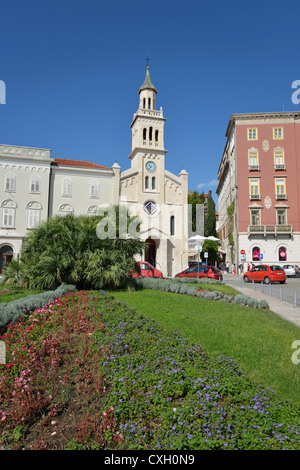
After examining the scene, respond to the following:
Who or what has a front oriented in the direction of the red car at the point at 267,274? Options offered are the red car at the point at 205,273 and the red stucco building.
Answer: the red stucco building

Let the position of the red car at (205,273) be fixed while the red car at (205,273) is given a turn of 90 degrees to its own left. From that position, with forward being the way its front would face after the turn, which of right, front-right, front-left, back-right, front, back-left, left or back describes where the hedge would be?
front

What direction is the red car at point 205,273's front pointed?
to the viewer's left

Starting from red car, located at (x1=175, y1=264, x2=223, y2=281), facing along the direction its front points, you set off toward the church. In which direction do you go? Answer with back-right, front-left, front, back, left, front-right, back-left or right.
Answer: front-right

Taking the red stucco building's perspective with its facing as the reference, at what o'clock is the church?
The church is roughly at 2 o'clock from the red stucco building.

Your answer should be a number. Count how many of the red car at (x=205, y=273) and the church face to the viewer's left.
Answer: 1

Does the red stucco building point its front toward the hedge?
yes

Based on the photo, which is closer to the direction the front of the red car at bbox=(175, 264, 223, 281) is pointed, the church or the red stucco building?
the church

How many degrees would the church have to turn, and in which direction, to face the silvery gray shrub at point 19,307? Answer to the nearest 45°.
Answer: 0° — it already faces it

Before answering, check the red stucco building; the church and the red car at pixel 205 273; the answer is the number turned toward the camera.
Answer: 2

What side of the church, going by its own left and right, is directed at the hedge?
front
